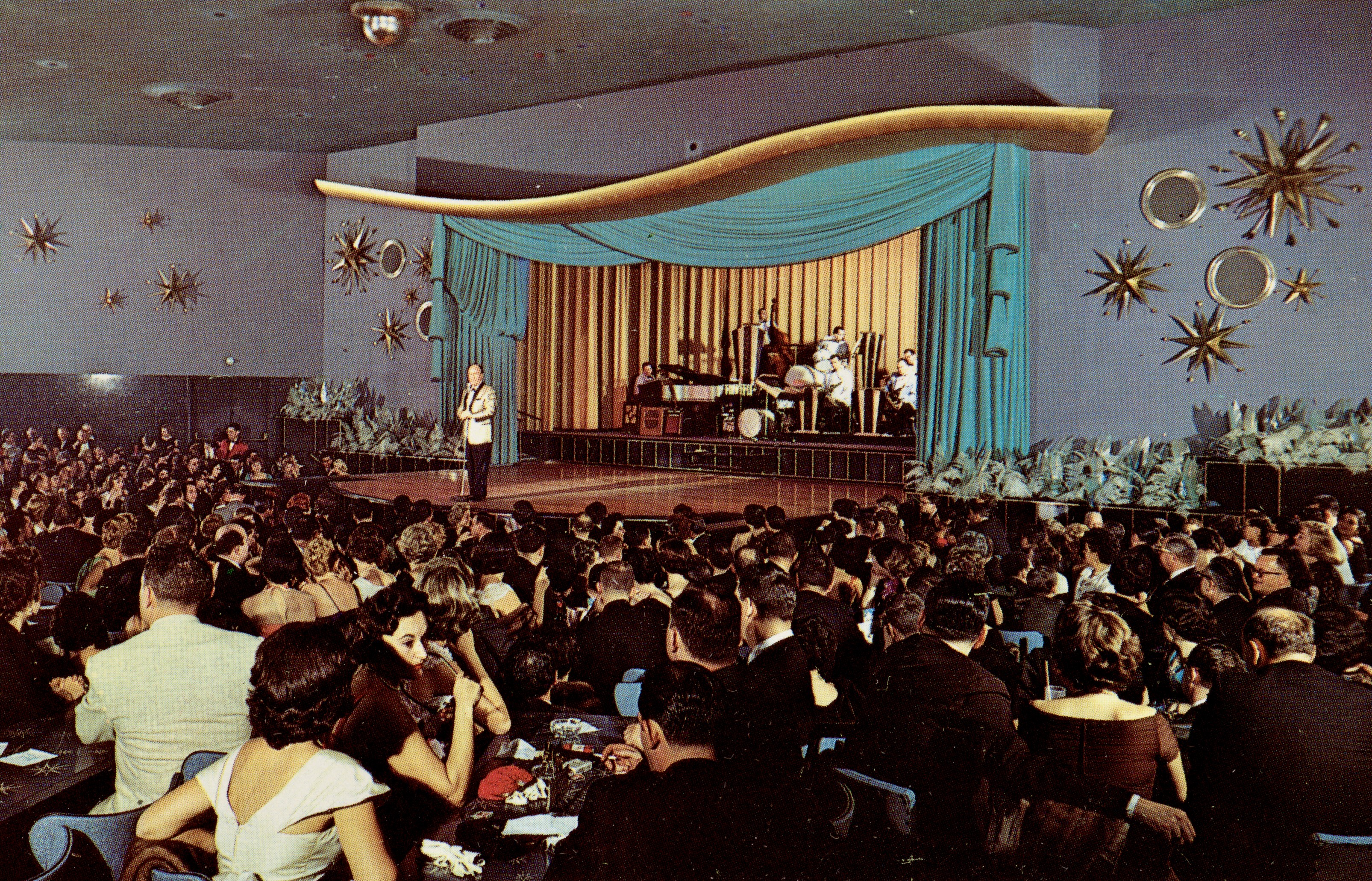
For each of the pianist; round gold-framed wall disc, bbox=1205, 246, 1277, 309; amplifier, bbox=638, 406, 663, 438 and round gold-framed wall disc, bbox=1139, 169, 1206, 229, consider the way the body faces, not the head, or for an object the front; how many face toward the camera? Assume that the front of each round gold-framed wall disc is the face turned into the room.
3

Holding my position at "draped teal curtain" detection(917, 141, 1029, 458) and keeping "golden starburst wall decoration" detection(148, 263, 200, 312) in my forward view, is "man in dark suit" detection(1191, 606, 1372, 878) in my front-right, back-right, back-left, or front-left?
back-left

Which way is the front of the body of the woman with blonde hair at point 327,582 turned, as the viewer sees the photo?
away from the camera

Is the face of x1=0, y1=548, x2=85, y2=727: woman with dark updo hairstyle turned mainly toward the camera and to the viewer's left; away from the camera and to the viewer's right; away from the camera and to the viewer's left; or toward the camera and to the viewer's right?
away from the camera and to the viewer's right

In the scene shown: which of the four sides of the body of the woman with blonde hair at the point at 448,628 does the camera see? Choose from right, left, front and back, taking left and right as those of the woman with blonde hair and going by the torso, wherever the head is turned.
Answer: back

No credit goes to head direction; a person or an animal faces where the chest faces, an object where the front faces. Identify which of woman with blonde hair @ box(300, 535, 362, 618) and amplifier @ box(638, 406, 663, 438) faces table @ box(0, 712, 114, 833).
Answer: the amplifier

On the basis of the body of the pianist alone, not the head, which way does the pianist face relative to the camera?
to the viewer's right

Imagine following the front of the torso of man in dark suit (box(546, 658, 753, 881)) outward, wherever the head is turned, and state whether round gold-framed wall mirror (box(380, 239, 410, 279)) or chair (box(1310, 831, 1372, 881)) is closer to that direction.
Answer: the round gold-framed wall mirror

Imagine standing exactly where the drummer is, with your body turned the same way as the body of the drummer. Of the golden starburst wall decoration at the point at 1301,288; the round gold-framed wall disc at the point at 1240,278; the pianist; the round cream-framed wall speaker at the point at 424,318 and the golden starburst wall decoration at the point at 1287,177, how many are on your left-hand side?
3

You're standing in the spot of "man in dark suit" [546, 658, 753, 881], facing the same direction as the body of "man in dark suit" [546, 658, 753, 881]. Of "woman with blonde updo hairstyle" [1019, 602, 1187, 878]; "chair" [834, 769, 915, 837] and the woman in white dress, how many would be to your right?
2

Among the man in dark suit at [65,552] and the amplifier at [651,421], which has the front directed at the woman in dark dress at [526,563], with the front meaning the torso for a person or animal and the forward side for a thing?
the amplifier

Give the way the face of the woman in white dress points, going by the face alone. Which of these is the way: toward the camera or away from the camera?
away from the camera
